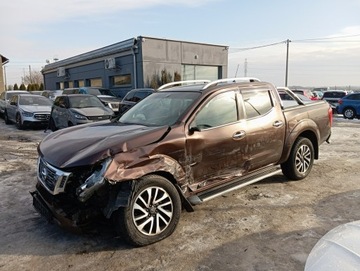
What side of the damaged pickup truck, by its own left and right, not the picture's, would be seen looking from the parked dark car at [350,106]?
back

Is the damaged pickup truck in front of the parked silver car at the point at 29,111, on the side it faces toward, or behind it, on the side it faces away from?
in front

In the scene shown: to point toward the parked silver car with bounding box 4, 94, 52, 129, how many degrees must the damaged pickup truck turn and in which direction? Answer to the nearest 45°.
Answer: approximately 90° to its right

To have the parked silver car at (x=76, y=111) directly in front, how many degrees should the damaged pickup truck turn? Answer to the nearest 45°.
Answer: approximately 90° to its right

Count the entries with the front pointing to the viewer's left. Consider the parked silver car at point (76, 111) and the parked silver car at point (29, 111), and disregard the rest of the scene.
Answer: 0

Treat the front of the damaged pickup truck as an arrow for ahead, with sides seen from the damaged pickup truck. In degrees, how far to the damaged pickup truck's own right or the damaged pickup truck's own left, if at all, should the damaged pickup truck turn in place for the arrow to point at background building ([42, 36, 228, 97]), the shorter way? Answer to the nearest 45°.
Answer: approximately 135° to the damaged pickup truck's own right

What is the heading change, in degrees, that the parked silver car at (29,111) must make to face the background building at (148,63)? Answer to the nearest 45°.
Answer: approximately 90° to its left

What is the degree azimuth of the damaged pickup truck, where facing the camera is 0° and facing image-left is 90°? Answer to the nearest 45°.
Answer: approximately 45°

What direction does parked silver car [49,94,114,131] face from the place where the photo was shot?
facing the viewer and to the right of the viewer

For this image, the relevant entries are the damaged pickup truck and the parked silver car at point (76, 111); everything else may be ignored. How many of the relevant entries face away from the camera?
0
